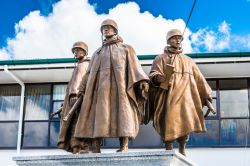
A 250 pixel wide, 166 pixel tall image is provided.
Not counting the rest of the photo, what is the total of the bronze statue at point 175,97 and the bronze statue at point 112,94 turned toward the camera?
2

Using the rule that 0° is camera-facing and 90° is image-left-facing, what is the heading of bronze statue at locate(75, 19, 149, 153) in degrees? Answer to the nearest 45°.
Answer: approximately 0°

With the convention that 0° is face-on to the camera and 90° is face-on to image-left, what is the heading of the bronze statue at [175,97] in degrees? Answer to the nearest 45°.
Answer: approximately 0°

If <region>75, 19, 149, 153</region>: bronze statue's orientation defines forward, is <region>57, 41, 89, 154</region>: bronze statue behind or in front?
behind

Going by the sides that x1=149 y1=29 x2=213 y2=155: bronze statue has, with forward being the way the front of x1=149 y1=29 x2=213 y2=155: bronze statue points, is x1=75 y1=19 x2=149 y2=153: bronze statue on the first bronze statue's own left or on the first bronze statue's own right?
on the first bronze statue's own right

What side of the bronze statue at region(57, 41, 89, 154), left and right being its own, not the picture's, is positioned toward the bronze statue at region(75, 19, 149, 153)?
left

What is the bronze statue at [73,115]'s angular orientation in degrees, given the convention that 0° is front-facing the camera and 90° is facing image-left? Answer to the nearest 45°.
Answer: approximately 45°
